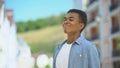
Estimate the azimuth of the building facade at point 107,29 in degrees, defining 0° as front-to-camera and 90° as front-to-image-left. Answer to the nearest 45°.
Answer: approximately 45°
